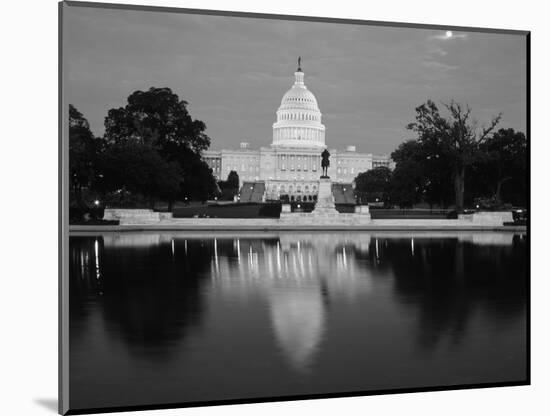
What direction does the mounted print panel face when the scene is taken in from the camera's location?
facing the viewer and to the right of the viewer
